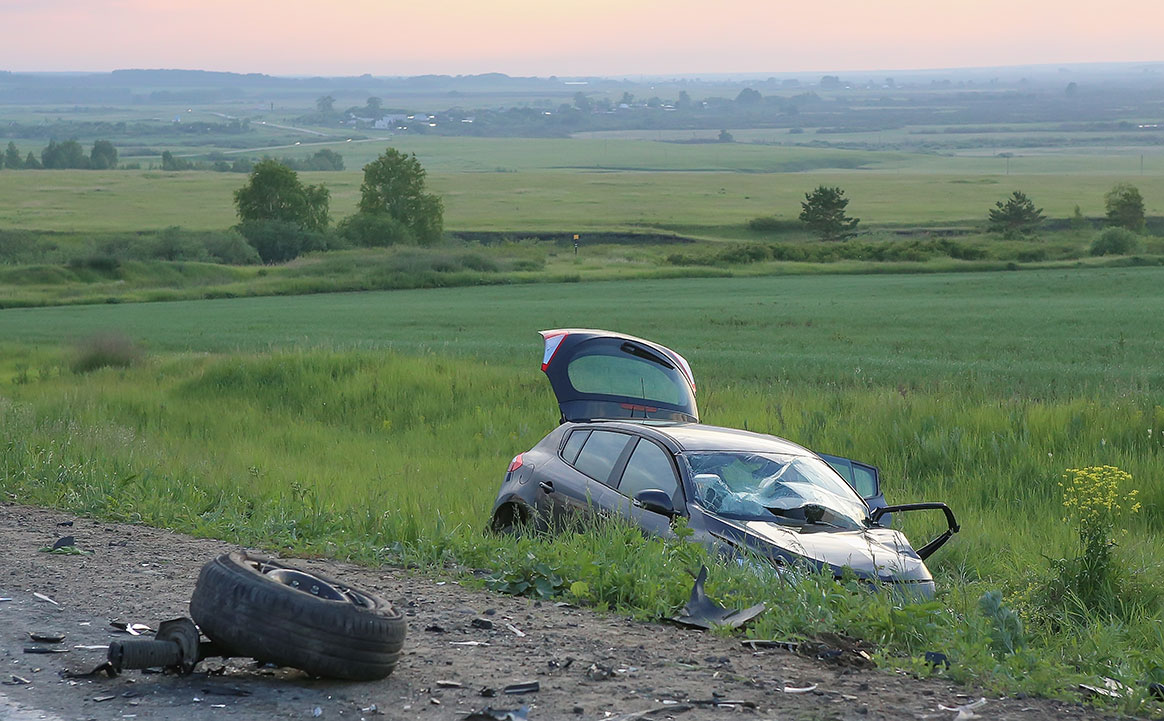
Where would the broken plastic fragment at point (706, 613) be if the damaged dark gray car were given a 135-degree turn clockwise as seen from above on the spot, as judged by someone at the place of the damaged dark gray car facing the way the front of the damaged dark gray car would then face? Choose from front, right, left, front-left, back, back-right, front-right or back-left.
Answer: left

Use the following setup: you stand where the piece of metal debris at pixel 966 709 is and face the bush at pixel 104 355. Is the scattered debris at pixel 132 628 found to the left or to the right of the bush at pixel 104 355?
left

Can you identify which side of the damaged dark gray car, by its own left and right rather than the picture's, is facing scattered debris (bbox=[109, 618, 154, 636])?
right

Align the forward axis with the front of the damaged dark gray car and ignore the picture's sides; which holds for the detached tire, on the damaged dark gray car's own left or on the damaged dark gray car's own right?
on the damaged dark gray car's own right

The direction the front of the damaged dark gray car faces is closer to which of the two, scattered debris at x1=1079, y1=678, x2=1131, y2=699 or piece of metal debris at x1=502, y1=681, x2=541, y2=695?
the scattered debris

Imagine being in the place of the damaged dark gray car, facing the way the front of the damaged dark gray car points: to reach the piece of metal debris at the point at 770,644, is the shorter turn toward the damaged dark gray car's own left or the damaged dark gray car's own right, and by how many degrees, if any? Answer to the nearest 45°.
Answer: approximately 45° to the damaged dark gray car's own right

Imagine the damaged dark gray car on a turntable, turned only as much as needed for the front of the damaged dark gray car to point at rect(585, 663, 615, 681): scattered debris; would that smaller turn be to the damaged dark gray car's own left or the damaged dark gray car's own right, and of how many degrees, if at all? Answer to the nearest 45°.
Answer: approximately 45° to the damaged dark gray car's own right

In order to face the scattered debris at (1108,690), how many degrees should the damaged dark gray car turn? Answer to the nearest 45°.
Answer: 0° — it already faces it

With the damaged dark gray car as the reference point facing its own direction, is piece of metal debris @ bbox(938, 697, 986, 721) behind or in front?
in front

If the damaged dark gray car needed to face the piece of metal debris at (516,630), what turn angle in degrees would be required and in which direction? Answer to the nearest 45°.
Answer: approximately 45° to its right

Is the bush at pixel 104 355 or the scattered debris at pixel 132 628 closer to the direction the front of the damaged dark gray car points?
the scattered debris

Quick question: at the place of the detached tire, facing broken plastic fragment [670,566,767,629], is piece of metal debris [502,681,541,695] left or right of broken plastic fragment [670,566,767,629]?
right

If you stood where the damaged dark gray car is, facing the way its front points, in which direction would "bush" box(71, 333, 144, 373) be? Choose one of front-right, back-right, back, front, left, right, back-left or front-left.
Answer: back

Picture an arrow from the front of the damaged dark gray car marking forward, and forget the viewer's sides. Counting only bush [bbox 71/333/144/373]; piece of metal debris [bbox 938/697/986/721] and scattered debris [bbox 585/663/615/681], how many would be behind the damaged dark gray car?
1

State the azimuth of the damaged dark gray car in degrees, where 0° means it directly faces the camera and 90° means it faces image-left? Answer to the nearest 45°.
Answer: approximately 315°
